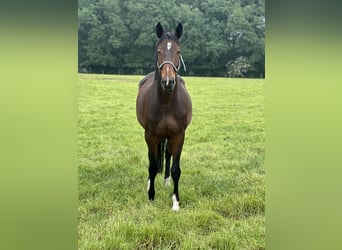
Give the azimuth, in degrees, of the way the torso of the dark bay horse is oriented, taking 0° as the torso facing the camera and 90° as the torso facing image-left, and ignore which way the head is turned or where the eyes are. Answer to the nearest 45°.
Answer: approximately 0°
